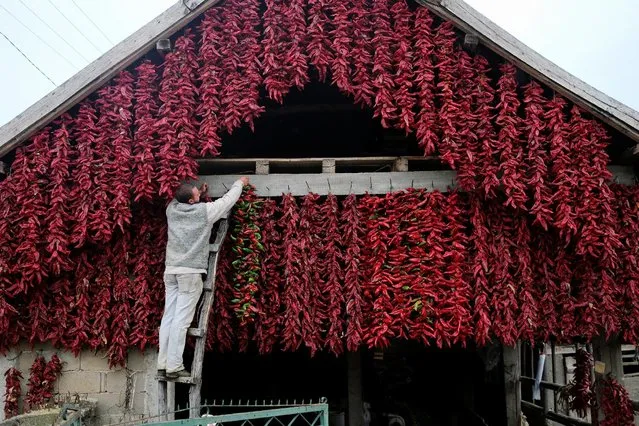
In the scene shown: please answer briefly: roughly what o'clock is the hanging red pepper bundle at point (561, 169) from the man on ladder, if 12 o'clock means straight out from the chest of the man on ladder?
The hanging red pepper bundle is roughly at 2 o'clock from the man on ladder.

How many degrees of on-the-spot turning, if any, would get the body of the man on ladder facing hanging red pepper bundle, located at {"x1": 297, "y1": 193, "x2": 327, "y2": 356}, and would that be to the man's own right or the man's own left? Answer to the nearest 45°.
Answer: approximately 45° to the man's own right

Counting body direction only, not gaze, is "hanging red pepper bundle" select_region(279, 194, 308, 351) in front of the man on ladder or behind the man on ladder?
in front

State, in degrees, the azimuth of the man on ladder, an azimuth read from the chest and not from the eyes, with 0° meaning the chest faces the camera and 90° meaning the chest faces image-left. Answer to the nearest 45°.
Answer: approximately 225°

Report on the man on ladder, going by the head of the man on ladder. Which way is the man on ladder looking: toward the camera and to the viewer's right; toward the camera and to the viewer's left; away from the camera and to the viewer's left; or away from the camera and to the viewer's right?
away from the camera and to the viewer's right

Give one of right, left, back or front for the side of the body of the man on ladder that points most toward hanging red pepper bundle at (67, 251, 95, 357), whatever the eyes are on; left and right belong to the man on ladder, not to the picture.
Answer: left

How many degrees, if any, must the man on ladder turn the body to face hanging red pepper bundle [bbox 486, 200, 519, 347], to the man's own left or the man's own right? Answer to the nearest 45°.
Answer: approximately 45° to the man's own right

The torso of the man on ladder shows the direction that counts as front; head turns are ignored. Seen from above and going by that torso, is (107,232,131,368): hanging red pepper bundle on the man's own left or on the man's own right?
on the man's own left

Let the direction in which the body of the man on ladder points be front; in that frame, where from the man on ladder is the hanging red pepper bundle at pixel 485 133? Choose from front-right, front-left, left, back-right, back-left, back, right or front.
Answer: front-right

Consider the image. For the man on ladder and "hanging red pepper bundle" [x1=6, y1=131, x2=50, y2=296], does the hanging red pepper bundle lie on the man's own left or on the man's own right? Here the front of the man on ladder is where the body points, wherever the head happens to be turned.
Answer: on the man's own left

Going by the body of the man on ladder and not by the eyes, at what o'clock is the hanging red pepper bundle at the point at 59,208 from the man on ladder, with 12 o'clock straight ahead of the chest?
The hanging red pepper bundle is roughly at 8 o'clock from the man on ladder.

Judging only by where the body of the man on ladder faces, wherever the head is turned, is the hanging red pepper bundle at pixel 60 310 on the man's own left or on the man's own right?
on the man's own left
